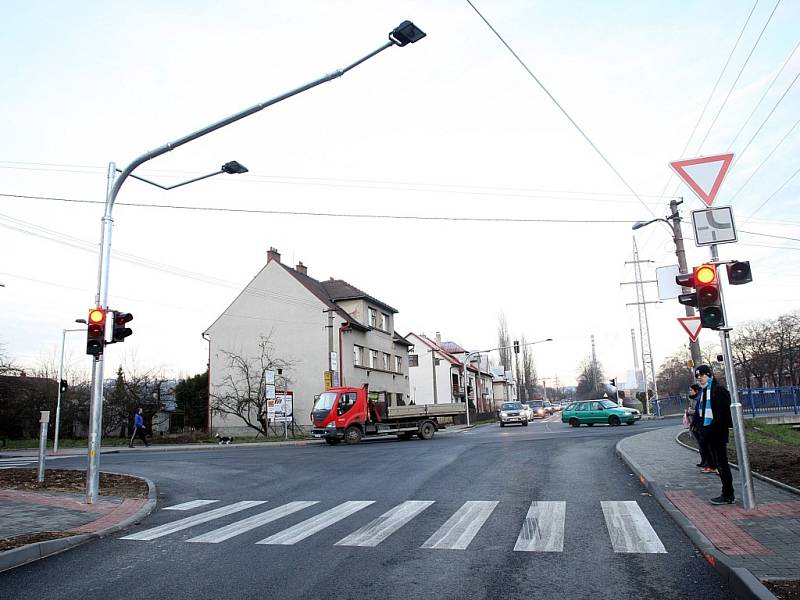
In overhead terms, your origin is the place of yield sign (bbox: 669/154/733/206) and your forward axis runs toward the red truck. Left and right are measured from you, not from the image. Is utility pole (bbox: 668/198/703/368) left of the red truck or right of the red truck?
right

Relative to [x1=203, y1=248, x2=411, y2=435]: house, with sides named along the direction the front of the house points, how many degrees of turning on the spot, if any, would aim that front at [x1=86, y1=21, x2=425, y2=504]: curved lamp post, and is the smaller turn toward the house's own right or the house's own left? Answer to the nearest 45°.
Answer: approximately 45° to the house's own right

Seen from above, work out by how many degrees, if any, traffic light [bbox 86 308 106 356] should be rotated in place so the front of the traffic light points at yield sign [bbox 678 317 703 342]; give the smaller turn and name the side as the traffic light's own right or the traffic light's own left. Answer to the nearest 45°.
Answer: approximately 90° to the traffic light's own left

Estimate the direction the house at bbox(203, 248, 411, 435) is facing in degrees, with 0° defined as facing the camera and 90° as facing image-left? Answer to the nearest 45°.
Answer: approximately 315°

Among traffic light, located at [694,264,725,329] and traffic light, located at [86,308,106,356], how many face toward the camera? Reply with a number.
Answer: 2

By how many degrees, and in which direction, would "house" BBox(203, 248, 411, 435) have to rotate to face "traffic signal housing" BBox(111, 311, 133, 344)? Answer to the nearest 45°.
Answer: approximately 45° to its right

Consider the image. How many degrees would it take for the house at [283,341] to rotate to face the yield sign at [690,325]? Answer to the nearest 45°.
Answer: approximately 45° to its right

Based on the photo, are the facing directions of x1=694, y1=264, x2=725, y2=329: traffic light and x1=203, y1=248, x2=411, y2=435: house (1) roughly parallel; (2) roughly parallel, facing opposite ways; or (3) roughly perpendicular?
roughly perpendicular

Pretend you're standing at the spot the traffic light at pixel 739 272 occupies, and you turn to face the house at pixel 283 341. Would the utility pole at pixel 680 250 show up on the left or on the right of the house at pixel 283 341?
right

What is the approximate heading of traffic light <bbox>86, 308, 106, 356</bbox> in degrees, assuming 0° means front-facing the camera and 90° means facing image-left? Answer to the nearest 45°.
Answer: approximately 0°

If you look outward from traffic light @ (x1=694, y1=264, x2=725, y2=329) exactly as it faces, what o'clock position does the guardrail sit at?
The guardrail is roughly at 6 o'clock from the traffic light.
